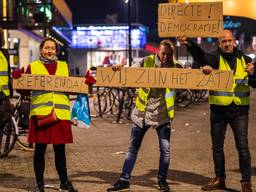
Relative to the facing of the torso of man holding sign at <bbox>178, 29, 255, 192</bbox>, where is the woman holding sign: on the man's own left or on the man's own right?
on the man's own right

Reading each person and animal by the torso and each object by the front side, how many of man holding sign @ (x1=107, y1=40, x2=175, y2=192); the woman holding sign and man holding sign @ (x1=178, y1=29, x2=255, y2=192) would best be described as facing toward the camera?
3

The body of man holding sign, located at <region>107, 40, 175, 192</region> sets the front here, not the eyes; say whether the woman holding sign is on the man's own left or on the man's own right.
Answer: on the man's own right

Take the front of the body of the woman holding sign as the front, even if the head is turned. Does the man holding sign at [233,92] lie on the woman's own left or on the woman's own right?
on the woman's own left

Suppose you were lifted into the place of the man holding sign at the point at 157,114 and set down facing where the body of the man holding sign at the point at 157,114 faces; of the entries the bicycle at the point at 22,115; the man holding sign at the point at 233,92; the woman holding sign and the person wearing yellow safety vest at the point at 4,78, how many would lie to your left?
1

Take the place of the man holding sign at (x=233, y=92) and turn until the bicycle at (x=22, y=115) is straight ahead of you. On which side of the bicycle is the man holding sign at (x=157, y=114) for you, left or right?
left

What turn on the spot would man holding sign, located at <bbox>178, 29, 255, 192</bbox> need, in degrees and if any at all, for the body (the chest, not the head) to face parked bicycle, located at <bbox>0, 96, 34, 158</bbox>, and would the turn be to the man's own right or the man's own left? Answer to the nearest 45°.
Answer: approximately 135° to the man's own right

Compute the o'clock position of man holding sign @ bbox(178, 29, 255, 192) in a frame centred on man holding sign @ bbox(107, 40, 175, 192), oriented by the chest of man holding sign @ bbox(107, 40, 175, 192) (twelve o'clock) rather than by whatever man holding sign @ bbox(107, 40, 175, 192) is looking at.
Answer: man holding sign @ bbox(178, 29, 255, 192) is roughly at 9 o'clock from man holding sign @ bbox(107, 40, 175, 192).

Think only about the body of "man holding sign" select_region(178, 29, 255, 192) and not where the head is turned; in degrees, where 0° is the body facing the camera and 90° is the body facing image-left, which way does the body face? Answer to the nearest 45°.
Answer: approximately 0°
